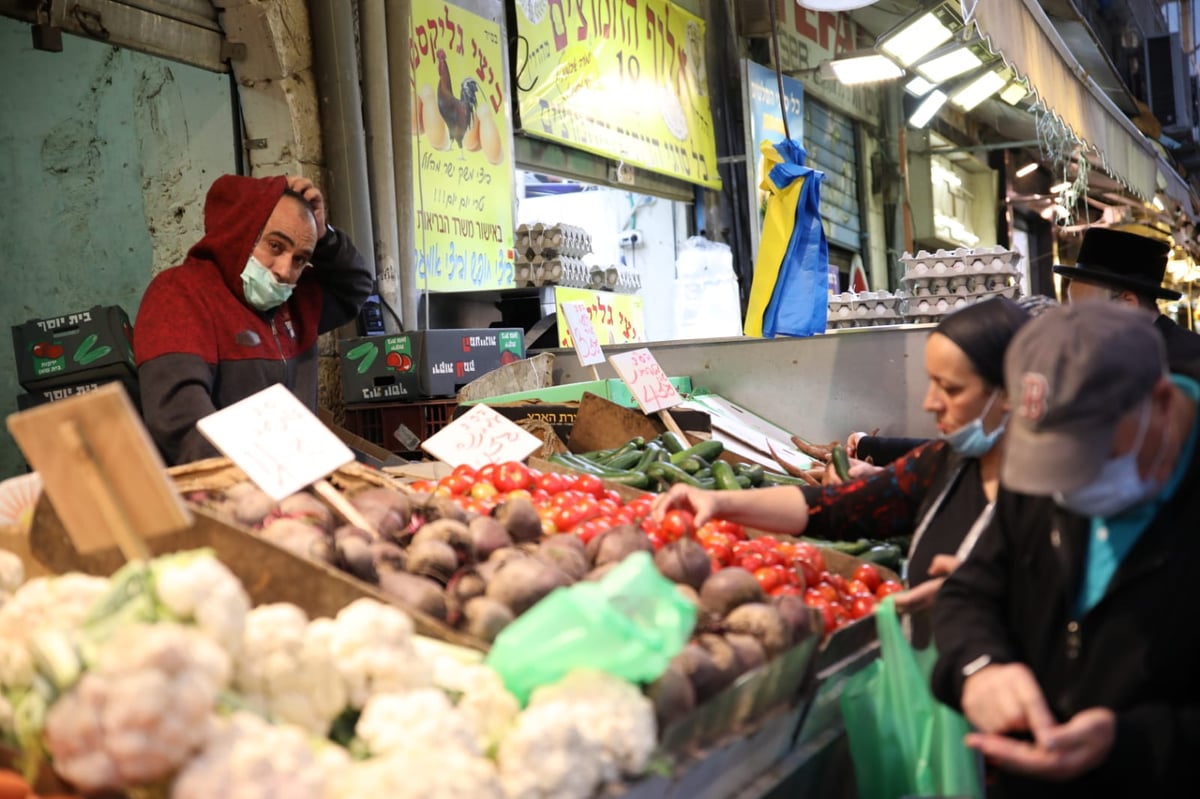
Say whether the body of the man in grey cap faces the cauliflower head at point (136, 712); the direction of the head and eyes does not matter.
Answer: yes

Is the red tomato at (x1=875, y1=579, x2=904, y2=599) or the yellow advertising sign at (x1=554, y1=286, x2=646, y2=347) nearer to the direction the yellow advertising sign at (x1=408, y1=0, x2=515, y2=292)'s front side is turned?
the red tomato

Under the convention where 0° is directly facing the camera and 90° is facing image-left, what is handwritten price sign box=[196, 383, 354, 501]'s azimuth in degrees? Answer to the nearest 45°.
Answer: approximately 0°

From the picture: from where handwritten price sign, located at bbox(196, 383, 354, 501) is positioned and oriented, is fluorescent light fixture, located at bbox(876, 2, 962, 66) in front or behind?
behind

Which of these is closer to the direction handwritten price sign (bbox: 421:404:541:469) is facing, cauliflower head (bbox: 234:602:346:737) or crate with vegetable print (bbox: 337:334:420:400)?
the cauliflower head

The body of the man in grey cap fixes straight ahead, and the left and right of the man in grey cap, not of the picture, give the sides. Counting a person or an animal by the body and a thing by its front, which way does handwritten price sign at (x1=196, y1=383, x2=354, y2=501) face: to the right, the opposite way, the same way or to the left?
to the left

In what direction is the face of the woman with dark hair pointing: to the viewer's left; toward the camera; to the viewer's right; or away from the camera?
to the viewer's left

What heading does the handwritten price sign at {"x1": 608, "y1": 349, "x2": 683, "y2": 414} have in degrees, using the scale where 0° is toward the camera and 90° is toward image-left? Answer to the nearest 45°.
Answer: approximately 315°

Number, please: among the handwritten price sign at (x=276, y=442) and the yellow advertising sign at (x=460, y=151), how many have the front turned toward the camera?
2

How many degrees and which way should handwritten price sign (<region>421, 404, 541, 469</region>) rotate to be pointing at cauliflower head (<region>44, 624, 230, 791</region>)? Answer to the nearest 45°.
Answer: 0° — it already faces it

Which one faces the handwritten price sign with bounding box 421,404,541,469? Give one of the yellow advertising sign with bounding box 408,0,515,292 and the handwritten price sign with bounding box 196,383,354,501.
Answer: the yellow advertising sign

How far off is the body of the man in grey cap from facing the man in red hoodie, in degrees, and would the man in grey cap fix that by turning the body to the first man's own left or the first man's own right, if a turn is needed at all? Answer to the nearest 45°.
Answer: approximately 90° to the first man's own right

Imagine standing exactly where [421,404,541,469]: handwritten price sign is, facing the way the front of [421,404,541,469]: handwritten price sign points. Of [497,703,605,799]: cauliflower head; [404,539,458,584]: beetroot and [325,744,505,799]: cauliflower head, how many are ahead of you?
3
